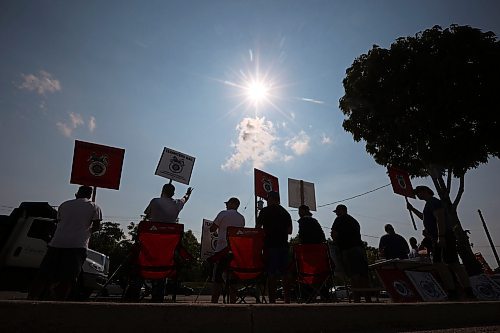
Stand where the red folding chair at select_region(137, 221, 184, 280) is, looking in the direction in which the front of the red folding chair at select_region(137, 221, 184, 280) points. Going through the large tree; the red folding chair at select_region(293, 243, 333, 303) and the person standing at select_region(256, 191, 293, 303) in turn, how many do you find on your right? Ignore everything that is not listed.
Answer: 3

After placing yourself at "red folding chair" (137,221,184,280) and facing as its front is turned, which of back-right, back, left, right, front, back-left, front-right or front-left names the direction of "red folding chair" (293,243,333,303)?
right

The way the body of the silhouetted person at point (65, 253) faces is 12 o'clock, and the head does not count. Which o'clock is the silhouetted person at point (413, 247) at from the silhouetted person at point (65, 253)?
the silhouetted person at point (413, 247) is roughly at 3 o'clock from the silhouetted person at point (65, 253).

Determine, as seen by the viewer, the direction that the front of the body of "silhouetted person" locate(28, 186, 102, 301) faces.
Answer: away from the camera

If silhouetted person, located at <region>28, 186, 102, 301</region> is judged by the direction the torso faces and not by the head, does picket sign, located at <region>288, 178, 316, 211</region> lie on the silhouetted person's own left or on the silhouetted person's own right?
on the silhouetted person's own right

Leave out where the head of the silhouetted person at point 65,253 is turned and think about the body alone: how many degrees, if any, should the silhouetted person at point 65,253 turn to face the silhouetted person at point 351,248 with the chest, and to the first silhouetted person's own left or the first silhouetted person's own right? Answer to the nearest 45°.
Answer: approximately 90° to the first silhouetted person's own right

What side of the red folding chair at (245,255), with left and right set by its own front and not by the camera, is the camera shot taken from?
back

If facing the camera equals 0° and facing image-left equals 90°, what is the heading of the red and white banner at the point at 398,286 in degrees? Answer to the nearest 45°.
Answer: approximately 0°

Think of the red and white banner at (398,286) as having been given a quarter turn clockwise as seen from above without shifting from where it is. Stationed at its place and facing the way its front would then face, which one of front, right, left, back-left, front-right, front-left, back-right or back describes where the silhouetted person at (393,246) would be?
right

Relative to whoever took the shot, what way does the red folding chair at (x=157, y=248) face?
facing away from the viewer
